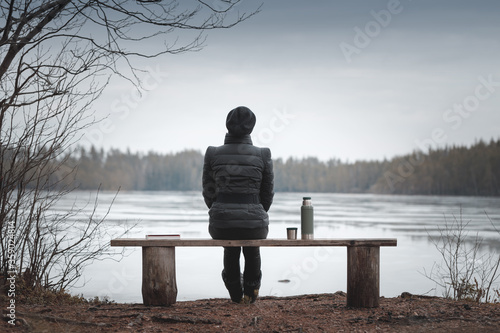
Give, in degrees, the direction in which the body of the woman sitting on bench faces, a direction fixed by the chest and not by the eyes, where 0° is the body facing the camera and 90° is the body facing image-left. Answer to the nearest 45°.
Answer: approximately 180°

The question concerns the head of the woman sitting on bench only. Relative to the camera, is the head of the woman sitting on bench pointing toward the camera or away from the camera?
away from the camera

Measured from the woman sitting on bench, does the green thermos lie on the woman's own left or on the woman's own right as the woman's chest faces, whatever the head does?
on the woman's own right
